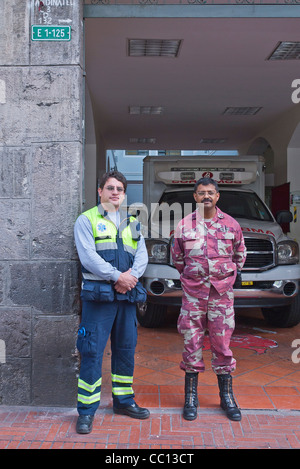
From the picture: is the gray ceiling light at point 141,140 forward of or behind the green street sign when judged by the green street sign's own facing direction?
behind

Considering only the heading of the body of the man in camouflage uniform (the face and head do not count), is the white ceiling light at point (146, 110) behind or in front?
behind

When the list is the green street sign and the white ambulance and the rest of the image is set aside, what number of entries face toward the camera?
2

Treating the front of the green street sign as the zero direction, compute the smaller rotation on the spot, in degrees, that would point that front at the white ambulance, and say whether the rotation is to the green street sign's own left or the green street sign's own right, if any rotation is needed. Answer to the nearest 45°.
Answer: approximately 135° to the green street sign's own left

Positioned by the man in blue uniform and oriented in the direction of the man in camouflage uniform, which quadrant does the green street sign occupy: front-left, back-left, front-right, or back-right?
back-left

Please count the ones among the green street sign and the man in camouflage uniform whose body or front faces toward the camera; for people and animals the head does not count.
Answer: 2

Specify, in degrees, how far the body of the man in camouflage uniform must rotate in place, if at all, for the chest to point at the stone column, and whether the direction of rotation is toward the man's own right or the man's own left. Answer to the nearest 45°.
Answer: approximately 90° to the man's own right

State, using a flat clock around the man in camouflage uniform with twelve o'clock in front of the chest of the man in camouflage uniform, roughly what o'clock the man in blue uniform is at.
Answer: The man in blue uniform is roughly at 2 o'clock from the man in camouflage uniform.

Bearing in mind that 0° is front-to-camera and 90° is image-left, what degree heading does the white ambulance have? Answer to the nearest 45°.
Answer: approximately 0°
